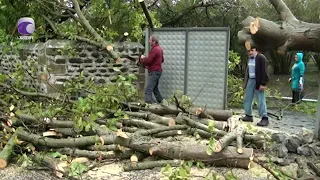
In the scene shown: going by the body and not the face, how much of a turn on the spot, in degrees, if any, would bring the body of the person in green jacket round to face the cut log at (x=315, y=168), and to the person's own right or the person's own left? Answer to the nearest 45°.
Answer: approximately 45° to the person's own left

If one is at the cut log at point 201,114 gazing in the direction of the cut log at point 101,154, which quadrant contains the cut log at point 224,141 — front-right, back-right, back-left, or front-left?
front-left

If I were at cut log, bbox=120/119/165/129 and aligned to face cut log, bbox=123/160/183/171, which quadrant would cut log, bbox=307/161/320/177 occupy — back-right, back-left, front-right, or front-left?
front-left

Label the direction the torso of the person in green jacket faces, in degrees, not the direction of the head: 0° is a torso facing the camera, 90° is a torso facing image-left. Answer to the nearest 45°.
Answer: approximately 45°

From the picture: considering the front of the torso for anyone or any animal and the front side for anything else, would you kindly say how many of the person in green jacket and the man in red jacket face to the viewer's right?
0

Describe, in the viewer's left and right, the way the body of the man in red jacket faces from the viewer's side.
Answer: facing to the left of the viewer

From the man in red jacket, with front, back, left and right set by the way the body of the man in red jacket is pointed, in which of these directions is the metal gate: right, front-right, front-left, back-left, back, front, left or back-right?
back
